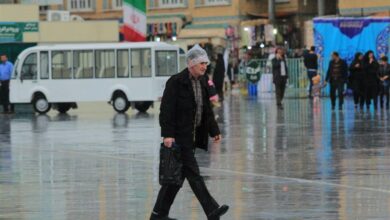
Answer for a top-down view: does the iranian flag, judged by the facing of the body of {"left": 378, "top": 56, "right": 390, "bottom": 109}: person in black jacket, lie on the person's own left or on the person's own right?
on the person's own right

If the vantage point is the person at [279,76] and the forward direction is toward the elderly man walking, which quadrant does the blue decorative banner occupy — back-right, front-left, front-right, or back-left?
back-left

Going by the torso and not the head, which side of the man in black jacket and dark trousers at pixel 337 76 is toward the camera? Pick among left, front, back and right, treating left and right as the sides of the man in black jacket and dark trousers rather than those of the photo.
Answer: front

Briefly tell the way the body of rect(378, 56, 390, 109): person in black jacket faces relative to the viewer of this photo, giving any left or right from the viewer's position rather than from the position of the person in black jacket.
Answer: facing the viewer

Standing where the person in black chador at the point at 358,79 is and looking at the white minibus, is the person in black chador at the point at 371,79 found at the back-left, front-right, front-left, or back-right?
back-left

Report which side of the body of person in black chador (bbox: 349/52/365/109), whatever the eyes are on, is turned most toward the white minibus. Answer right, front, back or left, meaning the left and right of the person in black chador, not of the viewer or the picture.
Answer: right

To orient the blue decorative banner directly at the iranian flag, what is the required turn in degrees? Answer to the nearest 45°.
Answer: approximately 90° to its right

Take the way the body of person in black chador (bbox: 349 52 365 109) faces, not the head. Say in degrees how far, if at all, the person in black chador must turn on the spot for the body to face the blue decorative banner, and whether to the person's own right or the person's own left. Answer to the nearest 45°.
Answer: approximately 180°

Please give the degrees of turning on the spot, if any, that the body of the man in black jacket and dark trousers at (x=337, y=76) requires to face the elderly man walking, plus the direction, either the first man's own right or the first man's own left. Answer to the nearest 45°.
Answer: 0° — they already face them

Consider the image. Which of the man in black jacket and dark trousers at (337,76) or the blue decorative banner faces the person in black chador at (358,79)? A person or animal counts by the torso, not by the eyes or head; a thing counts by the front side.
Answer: the blue decorative banner

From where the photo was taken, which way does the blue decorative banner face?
toward the camera

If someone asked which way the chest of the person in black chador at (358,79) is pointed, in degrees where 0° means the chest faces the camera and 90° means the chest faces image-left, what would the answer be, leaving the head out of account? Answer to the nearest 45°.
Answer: approximately 0°

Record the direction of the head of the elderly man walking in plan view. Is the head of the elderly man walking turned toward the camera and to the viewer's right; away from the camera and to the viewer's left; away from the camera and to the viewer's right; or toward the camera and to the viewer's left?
toward the camera and to the viewer's right

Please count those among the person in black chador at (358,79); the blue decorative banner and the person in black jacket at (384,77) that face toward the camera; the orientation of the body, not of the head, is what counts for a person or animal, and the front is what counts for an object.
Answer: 3
